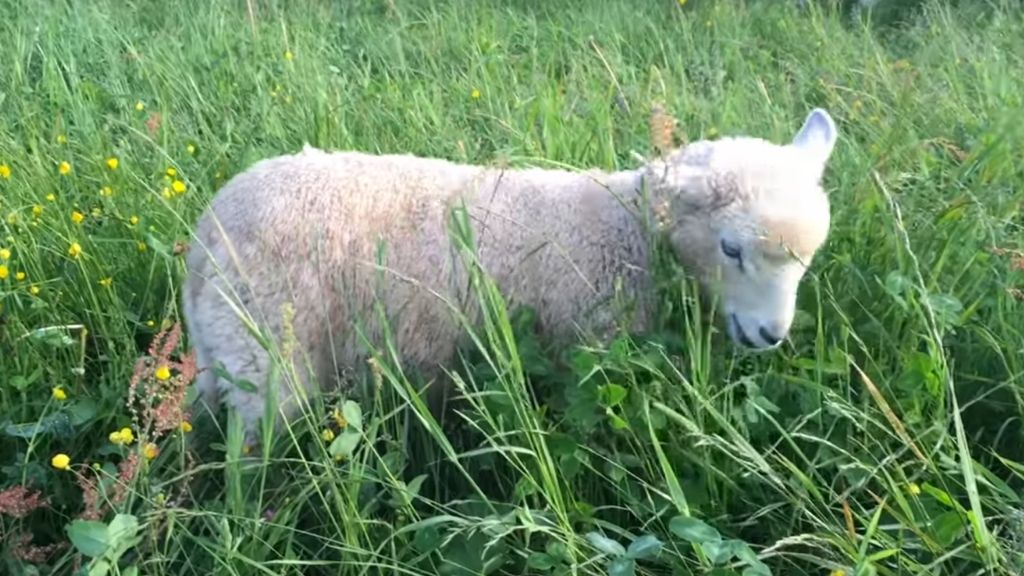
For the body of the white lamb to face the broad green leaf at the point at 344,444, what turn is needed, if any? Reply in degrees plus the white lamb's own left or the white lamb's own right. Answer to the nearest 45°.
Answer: approximately 90° to the white lamb's own right

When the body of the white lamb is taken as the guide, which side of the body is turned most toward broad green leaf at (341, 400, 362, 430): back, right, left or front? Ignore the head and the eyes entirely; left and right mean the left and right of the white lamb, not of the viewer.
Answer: right

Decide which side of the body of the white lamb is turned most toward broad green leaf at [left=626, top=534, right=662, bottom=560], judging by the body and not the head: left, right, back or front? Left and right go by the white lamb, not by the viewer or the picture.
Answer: right

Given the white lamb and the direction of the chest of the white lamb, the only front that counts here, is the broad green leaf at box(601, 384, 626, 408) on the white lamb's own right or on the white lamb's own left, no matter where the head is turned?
on the white lamb's own right

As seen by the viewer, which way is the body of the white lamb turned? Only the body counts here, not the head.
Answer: to the viewer's right

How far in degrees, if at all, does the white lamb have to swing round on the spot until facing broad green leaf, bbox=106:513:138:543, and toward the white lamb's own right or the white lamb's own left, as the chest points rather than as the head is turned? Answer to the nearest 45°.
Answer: approximately 135° to the white lamb's own right

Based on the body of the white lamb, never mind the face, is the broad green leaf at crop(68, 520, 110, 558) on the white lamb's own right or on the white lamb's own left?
on the white lamb's own right
